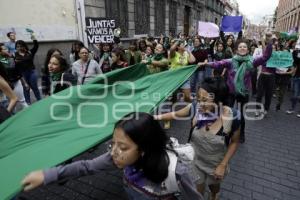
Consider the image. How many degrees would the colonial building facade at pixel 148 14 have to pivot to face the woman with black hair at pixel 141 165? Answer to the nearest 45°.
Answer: approximately 45° to its right

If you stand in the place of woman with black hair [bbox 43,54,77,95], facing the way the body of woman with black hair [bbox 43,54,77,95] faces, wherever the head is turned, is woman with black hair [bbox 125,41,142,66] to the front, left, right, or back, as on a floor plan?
back

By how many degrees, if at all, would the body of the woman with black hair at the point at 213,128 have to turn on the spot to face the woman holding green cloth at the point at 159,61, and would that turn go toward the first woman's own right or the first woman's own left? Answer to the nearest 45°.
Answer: approximately 135° to the first woman's own right

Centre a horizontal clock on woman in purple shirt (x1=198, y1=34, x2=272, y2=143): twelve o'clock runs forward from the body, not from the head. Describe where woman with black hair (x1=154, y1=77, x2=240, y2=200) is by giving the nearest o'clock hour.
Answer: The woman with black hair is roughly at 12 o'clock from the woman in purple shirt.

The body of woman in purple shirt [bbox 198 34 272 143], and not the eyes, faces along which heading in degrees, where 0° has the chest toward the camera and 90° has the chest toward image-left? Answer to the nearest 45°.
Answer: approximately 0°

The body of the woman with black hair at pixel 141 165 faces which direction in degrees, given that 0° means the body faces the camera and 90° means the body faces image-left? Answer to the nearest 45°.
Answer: approximately 45°

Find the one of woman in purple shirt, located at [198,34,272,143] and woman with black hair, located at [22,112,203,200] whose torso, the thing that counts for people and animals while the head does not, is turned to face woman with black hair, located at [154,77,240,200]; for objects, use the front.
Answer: the woman in purple shirt

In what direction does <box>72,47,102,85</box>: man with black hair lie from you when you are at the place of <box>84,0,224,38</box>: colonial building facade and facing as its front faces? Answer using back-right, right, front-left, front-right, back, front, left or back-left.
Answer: front-right

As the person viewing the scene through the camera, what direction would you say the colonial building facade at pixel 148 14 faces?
facing the viewer and to the right of the viewer

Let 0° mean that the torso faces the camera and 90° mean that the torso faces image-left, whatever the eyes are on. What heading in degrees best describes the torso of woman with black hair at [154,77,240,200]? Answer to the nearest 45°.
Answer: approximately 45°
